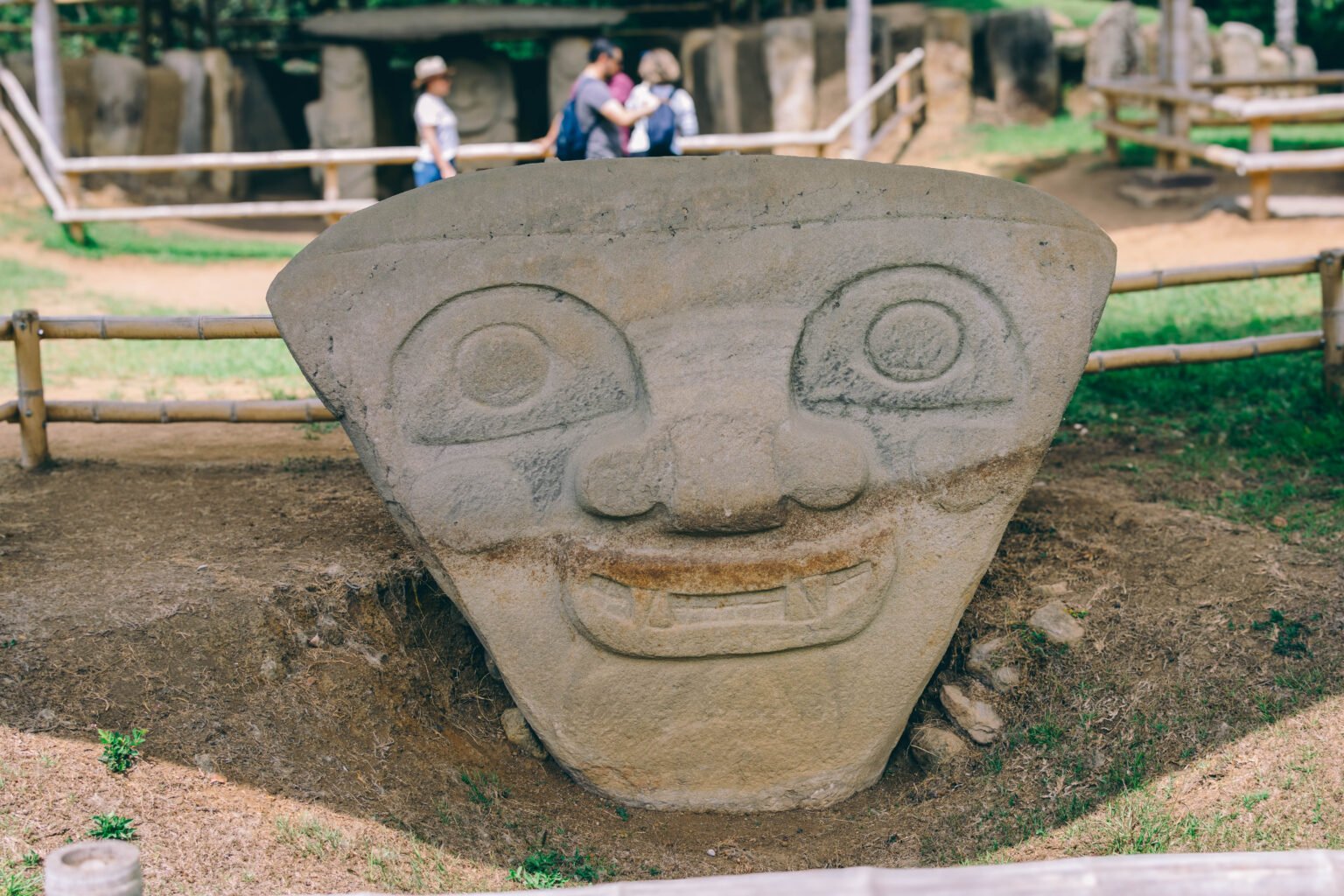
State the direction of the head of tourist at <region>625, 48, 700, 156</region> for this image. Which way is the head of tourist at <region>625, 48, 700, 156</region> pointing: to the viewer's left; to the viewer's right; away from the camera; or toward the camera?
away from the camera

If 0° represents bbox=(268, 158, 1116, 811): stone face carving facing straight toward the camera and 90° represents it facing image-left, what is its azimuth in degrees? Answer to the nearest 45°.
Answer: approximately 0°

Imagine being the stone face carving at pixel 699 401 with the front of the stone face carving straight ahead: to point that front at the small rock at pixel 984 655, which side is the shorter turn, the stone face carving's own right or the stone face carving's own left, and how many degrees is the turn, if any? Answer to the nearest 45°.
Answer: approximately 135° to the stone face carving's own left

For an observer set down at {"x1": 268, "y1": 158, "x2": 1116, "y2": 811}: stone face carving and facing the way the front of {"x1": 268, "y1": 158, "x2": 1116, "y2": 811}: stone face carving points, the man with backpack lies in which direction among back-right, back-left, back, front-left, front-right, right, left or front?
back

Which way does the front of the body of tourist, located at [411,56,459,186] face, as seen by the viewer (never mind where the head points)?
to the viewer's right

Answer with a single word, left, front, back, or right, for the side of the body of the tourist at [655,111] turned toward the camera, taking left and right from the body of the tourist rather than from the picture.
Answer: back

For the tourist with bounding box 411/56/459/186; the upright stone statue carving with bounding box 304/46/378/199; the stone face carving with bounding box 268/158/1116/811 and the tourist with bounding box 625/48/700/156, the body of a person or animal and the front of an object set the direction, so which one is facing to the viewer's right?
the tourist with bounding box 411/56/459/186
